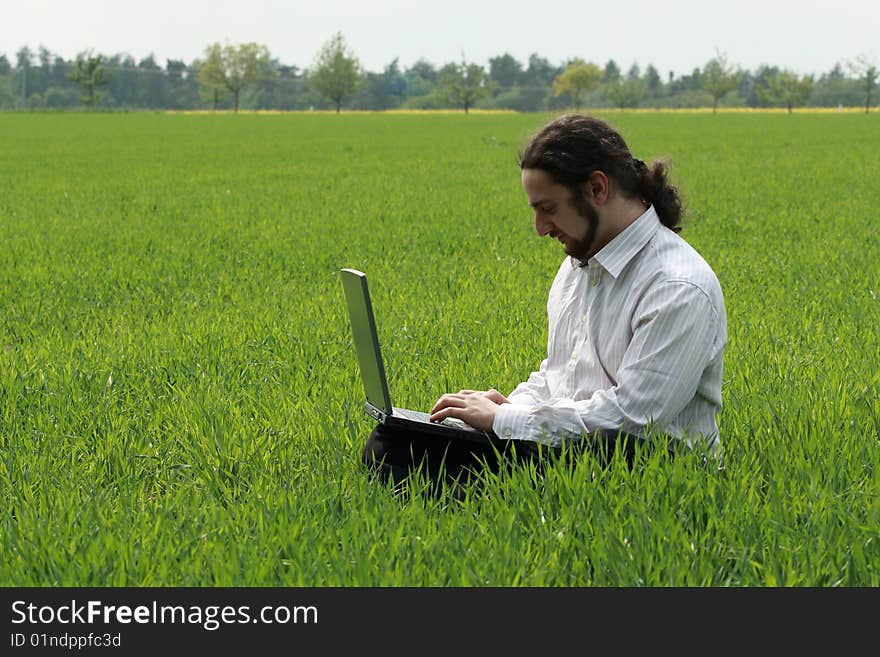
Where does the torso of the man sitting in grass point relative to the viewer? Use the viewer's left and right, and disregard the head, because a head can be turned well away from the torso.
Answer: facing to the left of the viewer

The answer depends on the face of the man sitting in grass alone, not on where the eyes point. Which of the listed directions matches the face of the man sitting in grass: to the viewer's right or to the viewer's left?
to the viewer's left
